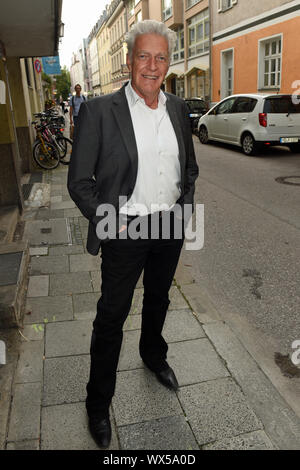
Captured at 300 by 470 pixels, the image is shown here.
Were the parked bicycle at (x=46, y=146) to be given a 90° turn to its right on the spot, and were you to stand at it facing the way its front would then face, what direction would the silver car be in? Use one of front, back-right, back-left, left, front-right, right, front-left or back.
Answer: back-right

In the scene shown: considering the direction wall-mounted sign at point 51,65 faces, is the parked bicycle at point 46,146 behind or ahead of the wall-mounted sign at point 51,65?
ahead

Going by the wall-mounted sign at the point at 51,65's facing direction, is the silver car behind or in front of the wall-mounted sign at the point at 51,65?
in front

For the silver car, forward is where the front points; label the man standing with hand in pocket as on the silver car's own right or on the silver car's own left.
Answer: on the silver car's own left
